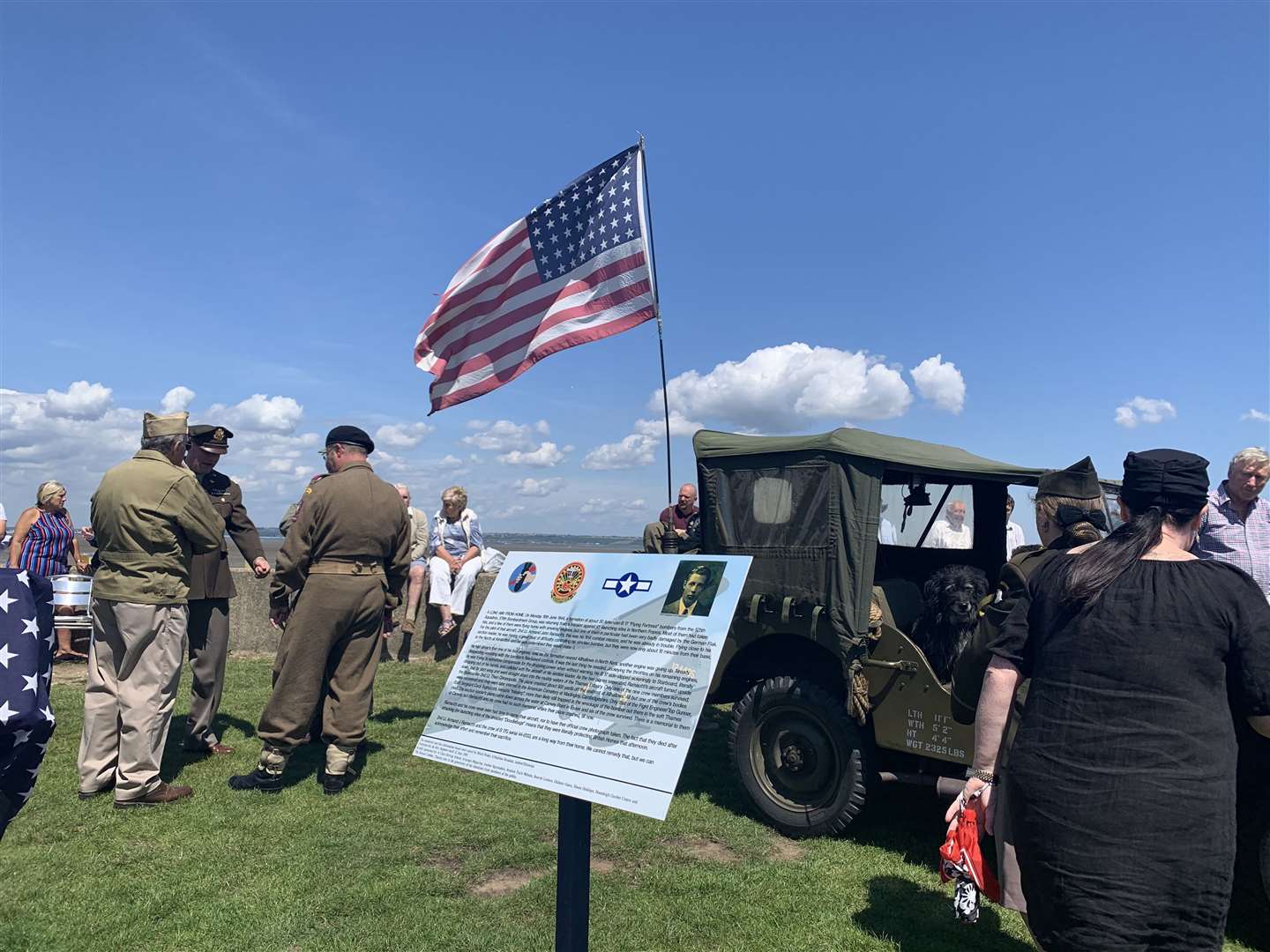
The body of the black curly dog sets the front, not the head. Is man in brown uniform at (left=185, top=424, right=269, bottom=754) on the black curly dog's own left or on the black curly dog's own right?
on the black curly dog's own right

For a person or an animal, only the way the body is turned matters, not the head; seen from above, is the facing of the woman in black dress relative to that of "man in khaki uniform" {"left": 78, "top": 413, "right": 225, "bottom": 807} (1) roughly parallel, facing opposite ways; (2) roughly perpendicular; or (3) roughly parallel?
roughly parallel

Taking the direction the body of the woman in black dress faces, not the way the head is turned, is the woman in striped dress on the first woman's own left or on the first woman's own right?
on the first woman's own left

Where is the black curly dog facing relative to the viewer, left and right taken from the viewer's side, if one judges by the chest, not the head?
facing the viewer and to the right of the viewer

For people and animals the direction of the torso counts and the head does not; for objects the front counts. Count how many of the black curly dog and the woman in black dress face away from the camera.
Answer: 1

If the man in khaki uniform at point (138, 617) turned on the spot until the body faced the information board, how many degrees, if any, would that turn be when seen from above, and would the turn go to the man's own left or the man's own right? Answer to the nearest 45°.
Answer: approximately 135° to the man's own right

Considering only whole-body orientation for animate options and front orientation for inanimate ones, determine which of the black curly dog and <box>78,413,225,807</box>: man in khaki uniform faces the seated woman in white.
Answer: the man in khaki uniform

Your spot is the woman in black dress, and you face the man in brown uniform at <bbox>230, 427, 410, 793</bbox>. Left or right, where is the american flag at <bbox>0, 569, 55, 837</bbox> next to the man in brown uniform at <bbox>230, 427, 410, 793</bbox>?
left

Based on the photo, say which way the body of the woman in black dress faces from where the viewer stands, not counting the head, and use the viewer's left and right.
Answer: facing away from the viewer

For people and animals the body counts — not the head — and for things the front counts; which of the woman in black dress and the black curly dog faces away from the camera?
the woman in black dress

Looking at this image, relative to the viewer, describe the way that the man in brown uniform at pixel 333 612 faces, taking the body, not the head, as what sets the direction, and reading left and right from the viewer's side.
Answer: facing away from the viewer and to the left of the viewer

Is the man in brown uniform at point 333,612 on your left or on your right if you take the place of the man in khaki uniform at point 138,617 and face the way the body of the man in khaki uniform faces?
on your right

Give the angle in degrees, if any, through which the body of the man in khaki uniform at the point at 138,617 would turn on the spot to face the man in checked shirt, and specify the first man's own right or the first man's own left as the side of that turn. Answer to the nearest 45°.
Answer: approximately 90° to the first man's own right

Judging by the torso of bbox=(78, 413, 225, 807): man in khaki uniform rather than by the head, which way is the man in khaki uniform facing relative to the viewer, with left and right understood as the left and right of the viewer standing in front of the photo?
facing away from the viewer and to the right of the viewer

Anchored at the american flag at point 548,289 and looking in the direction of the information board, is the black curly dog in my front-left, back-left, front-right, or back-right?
front-left
